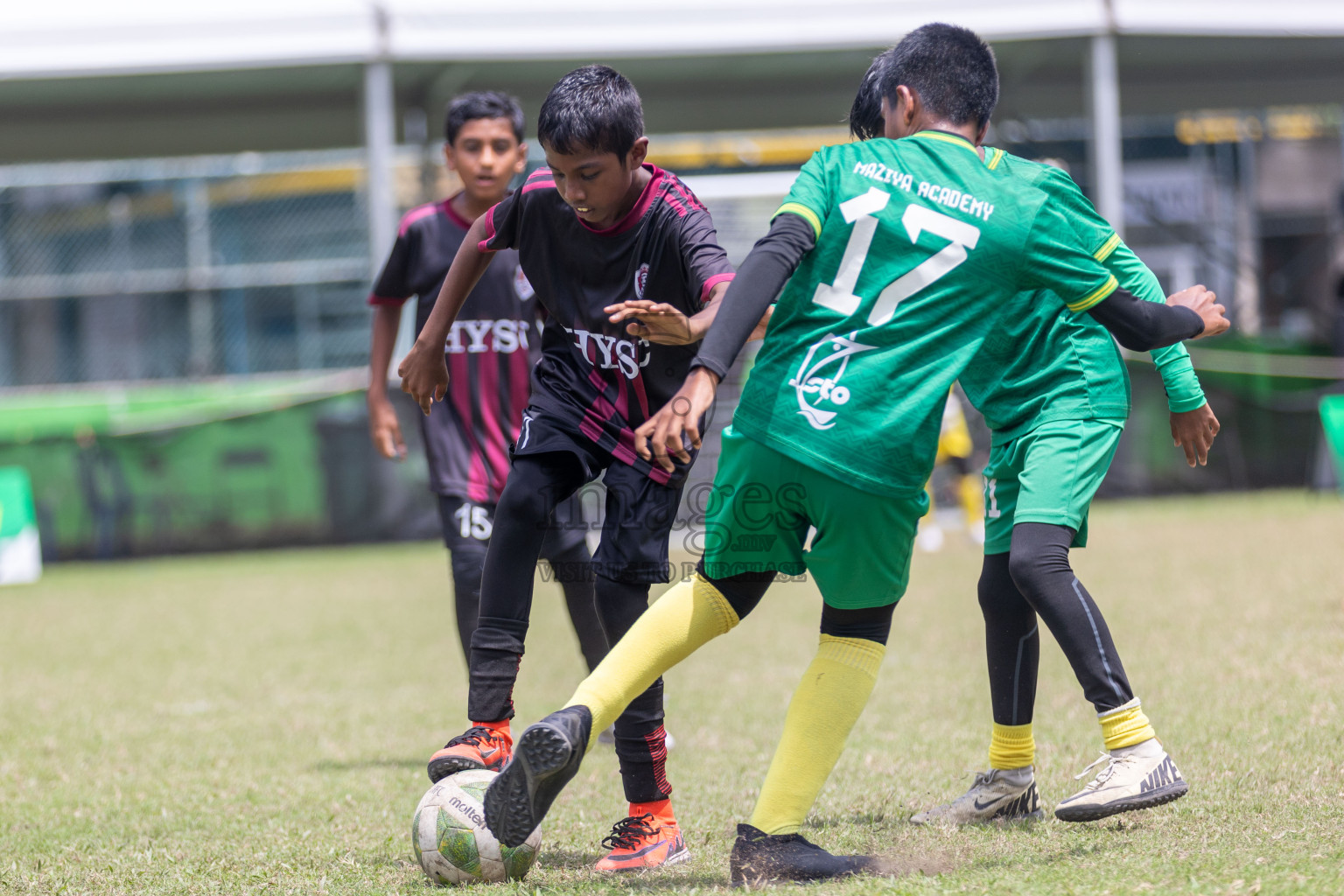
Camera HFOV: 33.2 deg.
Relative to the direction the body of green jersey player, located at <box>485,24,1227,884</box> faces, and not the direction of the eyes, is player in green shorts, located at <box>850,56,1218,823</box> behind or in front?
in front

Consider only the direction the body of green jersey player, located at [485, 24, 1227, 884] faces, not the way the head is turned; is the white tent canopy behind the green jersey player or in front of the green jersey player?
in front

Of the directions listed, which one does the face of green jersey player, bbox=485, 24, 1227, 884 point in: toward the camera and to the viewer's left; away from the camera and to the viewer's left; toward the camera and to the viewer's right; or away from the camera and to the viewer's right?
away from the camera and to the viewer's left

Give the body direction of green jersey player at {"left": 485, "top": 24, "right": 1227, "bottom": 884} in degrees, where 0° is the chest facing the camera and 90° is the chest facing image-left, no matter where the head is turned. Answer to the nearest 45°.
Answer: approximately 180°

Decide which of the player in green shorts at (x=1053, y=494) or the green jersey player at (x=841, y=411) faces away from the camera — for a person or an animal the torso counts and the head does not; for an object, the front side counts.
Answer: the green jersey player
